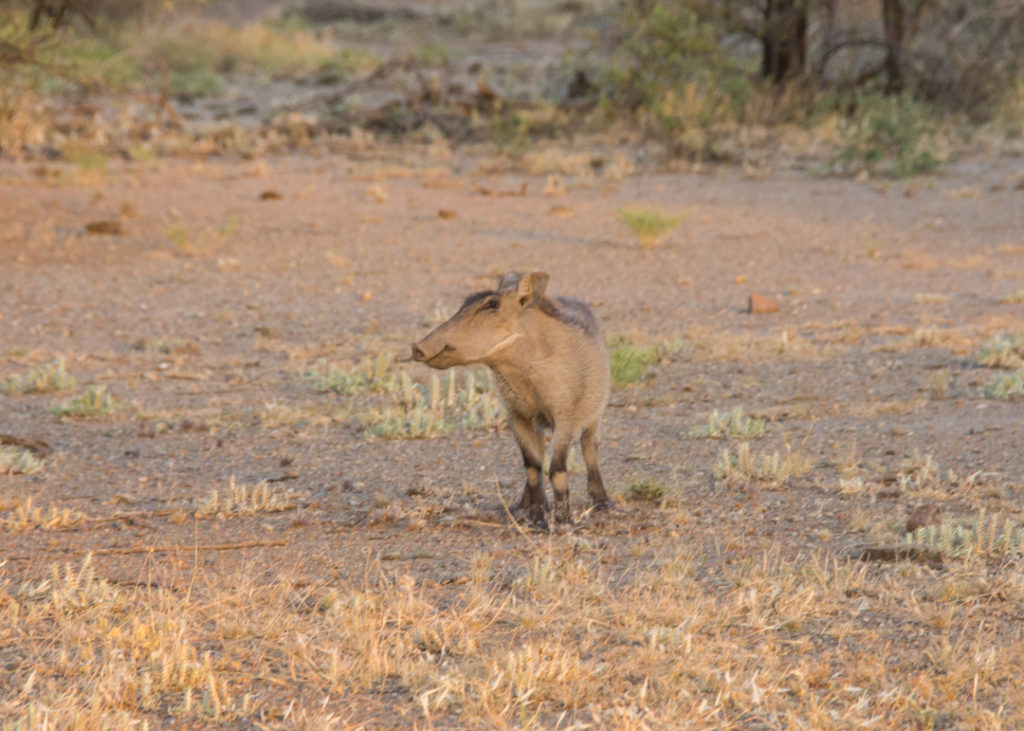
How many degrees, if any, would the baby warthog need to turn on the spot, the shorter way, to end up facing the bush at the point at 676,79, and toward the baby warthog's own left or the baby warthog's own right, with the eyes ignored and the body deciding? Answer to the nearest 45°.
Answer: approximately 135° to the baby warthog's own right

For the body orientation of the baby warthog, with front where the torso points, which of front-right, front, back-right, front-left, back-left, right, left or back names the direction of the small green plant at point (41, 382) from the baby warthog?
right

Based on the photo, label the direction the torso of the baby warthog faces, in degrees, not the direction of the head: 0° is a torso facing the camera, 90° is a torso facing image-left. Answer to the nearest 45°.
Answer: approximately 45°

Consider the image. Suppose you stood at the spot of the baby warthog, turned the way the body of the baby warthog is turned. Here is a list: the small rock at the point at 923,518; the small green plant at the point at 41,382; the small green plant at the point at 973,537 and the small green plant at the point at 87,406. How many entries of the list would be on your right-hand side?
2

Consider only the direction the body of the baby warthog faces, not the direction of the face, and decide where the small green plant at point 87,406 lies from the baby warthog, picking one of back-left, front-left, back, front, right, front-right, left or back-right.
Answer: right

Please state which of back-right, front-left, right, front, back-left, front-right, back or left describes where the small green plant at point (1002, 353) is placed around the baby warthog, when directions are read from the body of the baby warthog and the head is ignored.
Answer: back

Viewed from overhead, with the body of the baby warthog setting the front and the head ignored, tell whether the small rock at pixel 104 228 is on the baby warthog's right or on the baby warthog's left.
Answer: on the baby warthog's right

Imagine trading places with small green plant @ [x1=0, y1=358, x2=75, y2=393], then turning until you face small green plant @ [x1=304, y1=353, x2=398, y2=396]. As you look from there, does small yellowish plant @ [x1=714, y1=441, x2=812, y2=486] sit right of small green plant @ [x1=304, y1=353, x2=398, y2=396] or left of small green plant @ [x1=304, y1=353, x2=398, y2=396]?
right

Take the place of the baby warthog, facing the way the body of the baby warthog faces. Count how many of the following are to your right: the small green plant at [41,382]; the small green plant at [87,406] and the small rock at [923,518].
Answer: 2

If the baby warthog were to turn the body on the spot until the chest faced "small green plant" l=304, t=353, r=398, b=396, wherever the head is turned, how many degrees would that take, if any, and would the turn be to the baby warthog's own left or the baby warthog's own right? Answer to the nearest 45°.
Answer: approximately 135° to the baby warthog's own right

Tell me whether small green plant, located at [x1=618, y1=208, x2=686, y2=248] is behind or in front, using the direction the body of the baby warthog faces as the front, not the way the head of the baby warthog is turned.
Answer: behind

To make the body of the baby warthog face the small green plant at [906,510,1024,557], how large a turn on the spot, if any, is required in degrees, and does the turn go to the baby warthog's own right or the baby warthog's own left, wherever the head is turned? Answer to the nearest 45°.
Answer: approximately 135° to the baby warthog's own left

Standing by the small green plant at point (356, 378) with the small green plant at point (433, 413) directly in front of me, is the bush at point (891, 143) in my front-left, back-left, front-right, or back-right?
back-left
